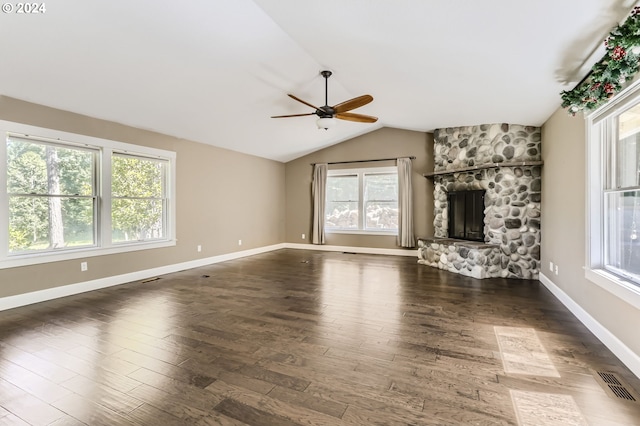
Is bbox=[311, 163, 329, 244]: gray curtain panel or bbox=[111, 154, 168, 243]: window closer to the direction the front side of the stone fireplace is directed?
the window

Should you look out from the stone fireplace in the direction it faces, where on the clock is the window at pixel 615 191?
The window is roughly at 10 o'clock from the stone fireplace.

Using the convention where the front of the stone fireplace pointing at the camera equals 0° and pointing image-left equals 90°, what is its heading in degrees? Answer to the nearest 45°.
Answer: approximately 45°

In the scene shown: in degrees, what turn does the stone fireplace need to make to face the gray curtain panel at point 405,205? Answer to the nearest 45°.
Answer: approximately 90° to its right

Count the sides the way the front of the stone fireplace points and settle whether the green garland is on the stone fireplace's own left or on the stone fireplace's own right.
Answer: on the stone fireplace's own left
